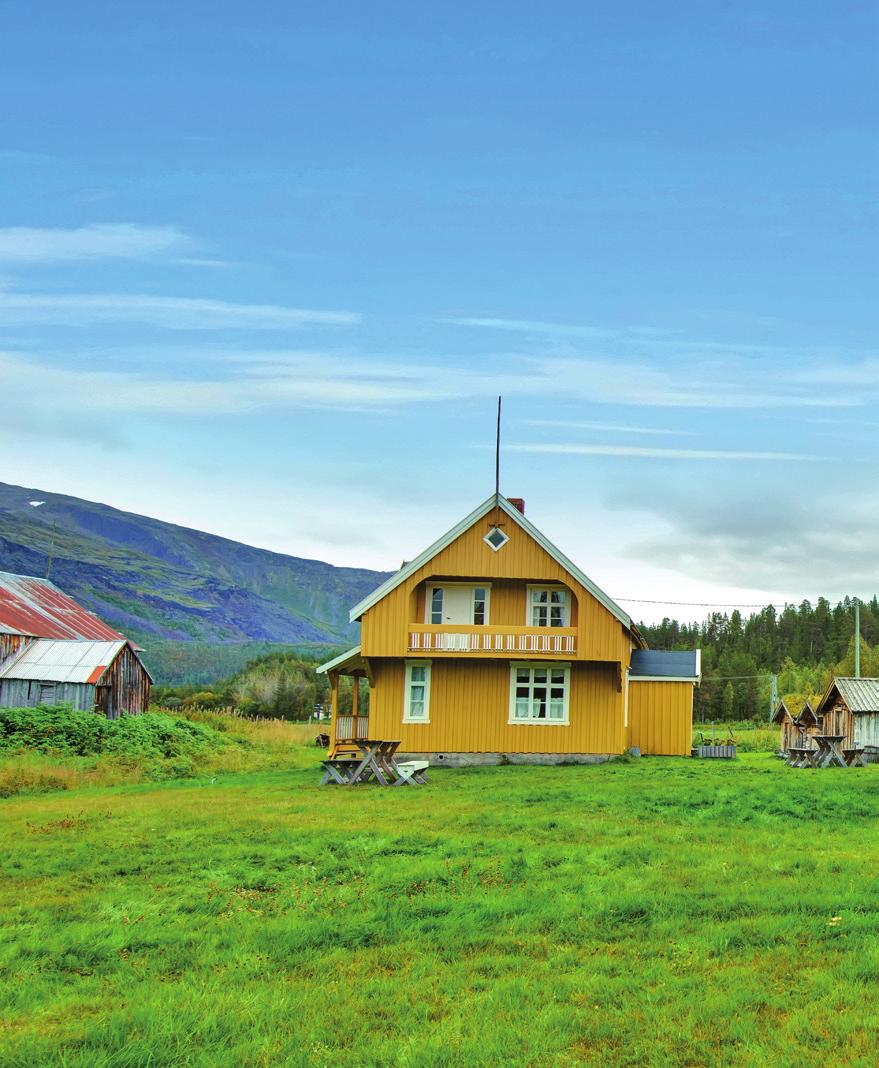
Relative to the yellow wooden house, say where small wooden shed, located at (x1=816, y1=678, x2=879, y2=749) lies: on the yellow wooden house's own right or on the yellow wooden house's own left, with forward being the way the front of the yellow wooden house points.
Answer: on the yellow wooden house's own left

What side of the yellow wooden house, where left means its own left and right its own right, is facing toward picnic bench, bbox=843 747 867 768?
left

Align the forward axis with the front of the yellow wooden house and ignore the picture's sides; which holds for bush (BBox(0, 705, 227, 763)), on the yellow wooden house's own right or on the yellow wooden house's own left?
on the yellow wooden house's own right

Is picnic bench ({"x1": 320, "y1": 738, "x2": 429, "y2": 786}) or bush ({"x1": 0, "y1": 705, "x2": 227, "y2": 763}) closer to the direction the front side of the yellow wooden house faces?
the picnic bench

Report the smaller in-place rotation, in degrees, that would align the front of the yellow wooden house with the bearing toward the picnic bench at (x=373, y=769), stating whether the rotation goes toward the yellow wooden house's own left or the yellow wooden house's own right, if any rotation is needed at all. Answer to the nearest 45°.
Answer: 0° — it already faces it

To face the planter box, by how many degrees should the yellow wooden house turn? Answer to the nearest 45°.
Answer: approximately 135° to its left

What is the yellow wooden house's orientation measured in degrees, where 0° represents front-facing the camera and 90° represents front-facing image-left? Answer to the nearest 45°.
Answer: approximately 0°

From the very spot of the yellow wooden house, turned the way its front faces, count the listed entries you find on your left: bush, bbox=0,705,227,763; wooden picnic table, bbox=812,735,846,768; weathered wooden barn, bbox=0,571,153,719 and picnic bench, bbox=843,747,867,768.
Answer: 2

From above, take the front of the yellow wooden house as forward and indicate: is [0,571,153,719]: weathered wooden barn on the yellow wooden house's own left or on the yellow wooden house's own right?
on the yellow wooden house's own right

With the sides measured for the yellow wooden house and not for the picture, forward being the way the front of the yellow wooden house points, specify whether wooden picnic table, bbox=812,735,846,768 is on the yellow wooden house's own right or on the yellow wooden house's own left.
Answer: on the yellow wooden house's own left

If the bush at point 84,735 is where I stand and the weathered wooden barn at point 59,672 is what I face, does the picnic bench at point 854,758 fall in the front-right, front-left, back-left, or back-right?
back-right
